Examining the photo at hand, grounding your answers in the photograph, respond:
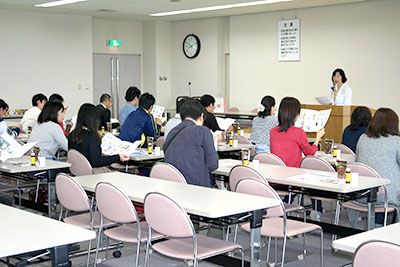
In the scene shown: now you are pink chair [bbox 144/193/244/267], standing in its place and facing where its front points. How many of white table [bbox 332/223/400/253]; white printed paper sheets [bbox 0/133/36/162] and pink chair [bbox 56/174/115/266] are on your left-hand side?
2

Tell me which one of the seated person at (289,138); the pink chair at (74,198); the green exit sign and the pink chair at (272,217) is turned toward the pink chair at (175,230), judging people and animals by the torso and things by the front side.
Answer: the green exit sign

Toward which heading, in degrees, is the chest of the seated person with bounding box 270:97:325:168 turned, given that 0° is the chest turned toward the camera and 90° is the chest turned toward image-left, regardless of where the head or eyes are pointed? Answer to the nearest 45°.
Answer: approximately 225°

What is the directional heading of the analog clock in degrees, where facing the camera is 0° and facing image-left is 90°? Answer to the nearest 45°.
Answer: approximately 45°

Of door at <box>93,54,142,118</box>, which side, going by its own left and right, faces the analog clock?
left

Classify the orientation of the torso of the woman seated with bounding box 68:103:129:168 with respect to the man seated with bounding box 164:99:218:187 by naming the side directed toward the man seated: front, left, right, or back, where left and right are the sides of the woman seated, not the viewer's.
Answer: right

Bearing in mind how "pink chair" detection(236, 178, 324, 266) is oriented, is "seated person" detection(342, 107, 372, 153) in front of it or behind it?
in front

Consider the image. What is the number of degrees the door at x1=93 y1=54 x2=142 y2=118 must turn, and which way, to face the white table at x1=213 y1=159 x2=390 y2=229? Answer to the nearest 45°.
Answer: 0° — it already faces it

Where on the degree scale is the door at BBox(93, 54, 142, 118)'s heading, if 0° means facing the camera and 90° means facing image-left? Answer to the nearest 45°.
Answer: approximately 0°

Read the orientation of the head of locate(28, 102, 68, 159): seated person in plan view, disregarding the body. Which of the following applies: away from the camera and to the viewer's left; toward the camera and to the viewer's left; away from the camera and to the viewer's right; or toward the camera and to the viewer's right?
away from the camera and to the viewer's right

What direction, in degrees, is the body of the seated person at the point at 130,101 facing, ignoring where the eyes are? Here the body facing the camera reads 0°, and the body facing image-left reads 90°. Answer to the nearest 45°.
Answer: approximately 225°

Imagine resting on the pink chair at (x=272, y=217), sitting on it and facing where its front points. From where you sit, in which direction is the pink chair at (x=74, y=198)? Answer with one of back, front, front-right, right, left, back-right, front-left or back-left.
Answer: back-left

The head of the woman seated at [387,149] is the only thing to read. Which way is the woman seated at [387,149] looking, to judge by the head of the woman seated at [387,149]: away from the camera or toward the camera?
away from the camera

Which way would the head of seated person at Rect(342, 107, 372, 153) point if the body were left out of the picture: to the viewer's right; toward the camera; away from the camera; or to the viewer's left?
away from the camera
